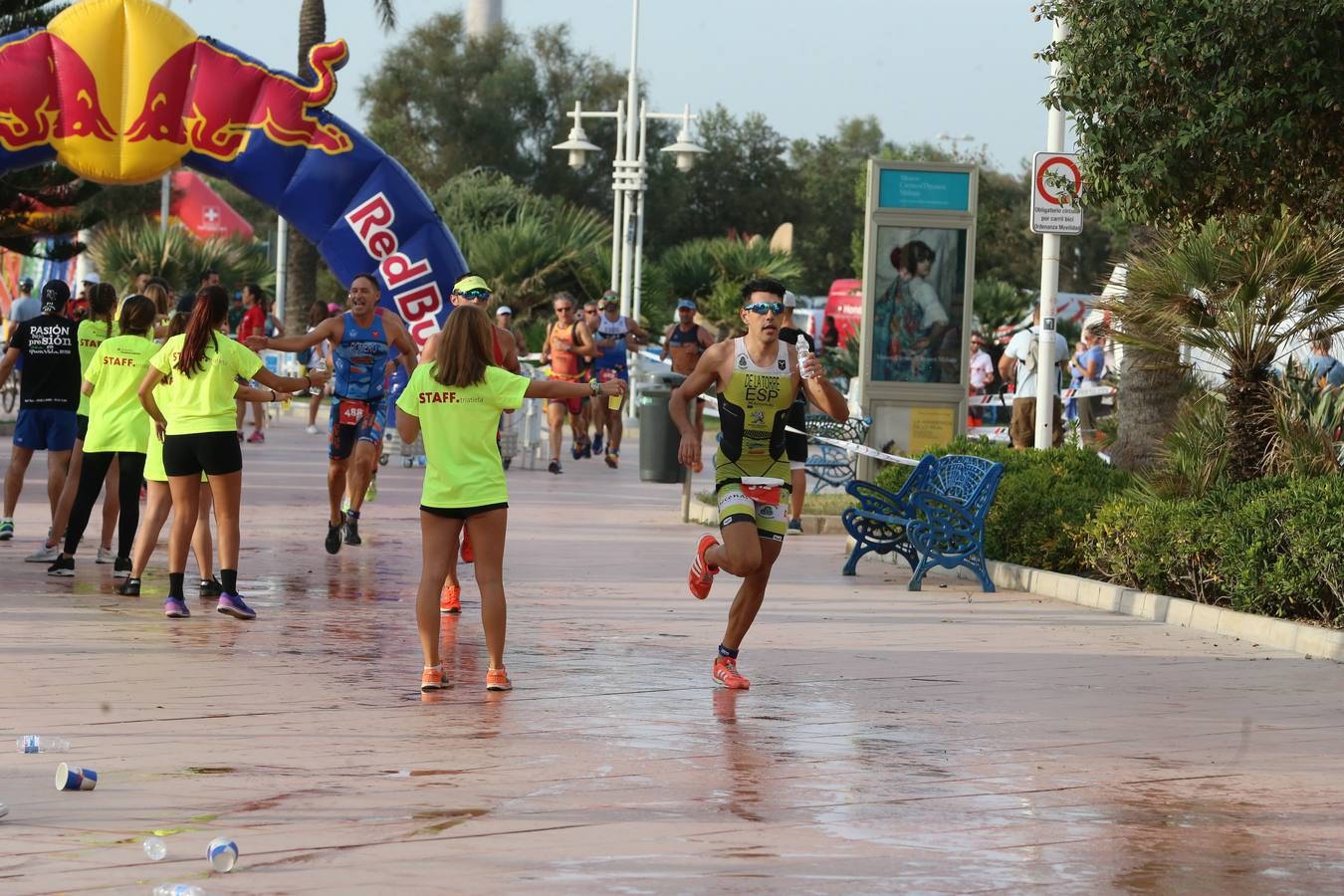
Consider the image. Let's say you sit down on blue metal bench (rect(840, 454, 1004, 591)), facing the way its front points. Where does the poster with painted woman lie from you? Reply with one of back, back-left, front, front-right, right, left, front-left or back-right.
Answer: back-right

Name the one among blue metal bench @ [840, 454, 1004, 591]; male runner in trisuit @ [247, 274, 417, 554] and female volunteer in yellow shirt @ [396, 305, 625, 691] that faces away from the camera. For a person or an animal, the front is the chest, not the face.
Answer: the female volunteer in yellow shirt

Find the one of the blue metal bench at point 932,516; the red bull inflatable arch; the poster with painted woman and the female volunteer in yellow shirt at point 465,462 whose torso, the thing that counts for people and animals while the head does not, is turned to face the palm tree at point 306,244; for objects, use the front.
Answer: the female volunteer in yellow shirt

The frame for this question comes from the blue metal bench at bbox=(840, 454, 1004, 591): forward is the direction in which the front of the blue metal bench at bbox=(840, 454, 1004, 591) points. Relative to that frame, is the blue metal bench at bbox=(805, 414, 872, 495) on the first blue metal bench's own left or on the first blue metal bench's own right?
on the first blue metal bench's own right

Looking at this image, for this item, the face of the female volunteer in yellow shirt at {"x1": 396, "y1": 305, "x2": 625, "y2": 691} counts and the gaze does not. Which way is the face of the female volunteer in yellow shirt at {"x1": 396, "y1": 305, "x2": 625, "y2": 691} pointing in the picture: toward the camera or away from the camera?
away from the camera

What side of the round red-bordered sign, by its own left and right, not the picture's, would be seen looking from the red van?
back

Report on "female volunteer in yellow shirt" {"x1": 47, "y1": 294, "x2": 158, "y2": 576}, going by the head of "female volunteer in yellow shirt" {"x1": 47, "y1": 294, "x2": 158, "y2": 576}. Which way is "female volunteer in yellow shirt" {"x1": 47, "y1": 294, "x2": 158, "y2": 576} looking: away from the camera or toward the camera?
away from the camera

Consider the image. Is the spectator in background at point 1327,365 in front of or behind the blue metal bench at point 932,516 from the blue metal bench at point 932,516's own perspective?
behind

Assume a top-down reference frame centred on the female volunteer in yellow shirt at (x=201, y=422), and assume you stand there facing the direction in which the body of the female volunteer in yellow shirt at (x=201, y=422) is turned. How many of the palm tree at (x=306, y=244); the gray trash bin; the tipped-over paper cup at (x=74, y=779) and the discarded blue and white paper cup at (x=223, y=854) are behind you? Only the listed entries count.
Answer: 2
